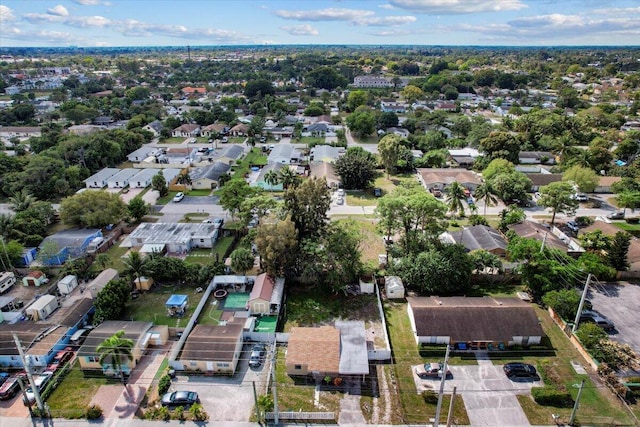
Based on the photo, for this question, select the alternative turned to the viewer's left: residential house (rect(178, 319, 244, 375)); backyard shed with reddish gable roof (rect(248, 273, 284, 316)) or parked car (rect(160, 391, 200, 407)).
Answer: the parked car

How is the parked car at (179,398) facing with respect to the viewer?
to the viewer's left

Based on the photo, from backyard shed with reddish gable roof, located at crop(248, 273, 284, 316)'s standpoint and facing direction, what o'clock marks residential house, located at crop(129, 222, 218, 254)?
residential house, located at crop(129, 222, 218, 254) is roughly at 5 o'clock from backyard shed with reddish gable roof, located at crop(248, 273, 284, 316).

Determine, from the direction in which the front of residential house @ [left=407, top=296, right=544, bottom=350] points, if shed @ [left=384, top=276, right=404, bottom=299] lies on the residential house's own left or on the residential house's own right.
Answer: on the residential house's own right

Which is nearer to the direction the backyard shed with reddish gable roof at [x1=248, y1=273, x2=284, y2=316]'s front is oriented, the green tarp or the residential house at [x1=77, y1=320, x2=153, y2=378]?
the green tarp

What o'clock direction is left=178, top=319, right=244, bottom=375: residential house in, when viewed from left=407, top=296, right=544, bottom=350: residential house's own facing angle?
left=178, top=319, right=244, bottom=375: residential house is roughly at 2 o'clock from left=407, top=296, right=544, bottom=350: residential house.

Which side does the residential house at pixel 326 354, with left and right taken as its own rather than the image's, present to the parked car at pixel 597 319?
left

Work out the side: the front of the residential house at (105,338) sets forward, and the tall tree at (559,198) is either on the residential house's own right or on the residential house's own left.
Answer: on the residential house's own left

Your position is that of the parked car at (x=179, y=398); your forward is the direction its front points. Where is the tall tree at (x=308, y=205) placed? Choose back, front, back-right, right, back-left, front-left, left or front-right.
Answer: back-right

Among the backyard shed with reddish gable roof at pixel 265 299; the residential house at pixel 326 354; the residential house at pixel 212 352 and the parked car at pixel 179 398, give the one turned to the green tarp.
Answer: the backyard shed with reddish gable roof at pixel 265 299

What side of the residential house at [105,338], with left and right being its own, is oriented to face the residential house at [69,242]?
back

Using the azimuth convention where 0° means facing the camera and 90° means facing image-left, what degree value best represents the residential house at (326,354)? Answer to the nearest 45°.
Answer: approximately 0°

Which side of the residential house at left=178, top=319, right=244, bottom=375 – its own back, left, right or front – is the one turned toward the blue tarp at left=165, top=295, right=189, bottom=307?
back

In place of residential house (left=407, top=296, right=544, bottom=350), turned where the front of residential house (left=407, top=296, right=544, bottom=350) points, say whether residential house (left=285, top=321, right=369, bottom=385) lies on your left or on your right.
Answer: on your right

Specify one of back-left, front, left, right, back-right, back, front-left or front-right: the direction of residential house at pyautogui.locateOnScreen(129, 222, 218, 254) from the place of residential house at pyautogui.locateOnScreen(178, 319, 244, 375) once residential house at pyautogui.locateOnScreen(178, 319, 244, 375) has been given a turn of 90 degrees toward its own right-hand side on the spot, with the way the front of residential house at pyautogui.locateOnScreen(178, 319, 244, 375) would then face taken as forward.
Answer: right

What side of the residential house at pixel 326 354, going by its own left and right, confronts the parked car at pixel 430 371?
left
